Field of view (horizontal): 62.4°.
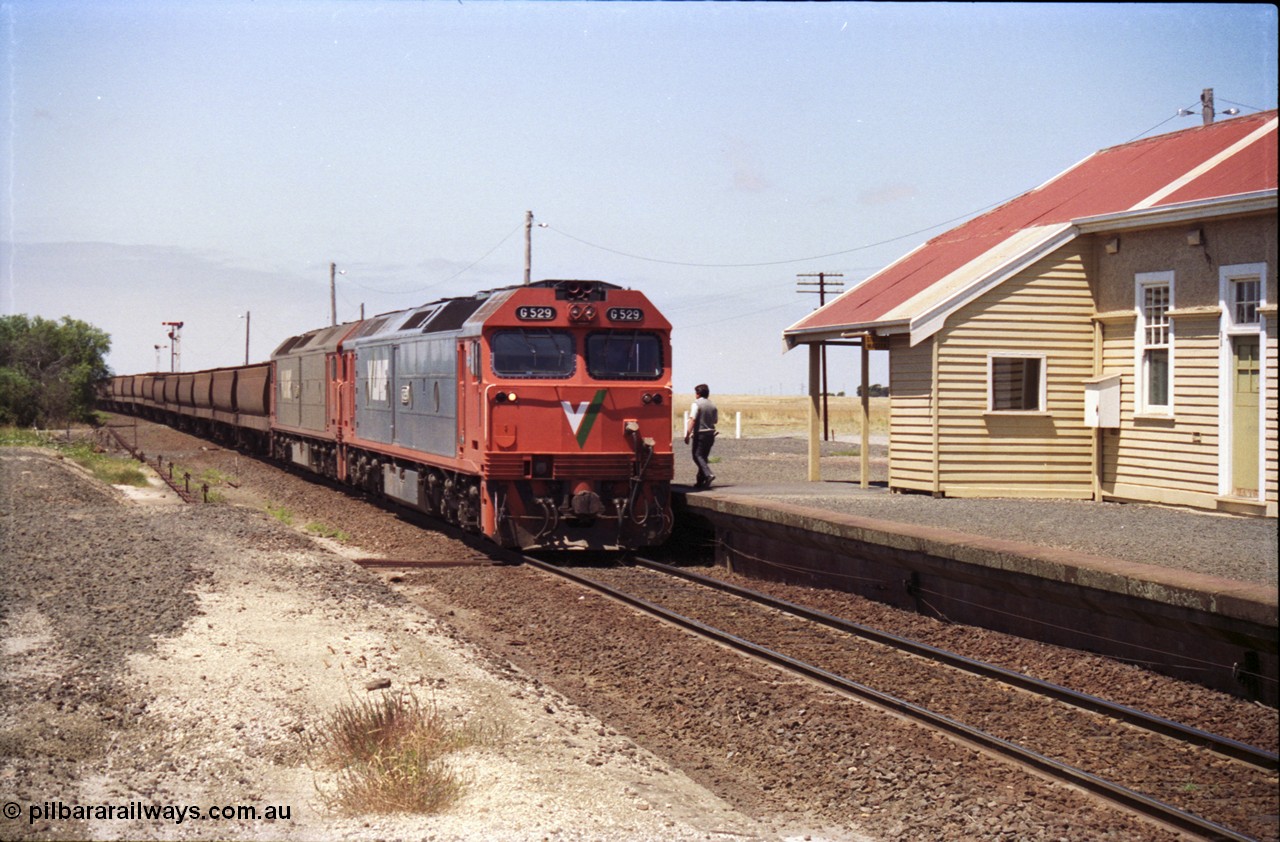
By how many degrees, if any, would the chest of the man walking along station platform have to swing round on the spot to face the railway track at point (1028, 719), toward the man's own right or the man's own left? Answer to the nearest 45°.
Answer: approximately 135° to the man's own left

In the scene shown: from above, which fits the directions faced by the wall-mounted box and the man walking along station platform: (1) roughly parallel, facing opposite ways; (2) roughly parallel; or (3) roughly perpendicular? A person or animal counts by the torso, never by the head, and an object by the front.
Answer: roughly perpendicular

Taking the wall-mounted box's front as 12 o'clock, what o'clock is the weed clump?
The weed clump is roughly at 11 o'clock from the wall-mounted box.

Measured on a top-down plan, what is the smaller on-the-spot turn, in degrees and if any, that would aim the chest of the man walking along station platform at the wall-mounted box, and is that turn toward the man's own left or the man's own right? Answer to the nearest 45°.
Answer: approximately 135° to the man's own right

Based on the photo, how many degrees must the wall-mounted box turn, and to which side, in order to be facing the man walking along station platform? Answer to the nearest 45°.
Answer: approximately 45° to its right

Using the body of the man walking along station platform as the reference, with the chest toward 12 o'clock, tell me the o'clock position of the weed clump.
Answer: The weed clump is roughly at 8 o'clock from the man walking along station platform.

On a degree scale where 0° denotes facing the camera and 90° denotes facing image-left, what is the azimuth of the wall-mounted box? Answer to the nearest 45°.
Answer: approximately 45°

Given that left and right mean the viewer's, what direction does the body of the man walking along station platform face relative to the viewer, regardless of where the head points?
facing away from the viewer and to the left of the viewer

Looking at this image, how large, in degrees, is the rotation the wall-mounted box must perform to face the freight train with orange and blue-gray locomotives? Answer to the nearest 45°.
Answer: approximately 90° to its right

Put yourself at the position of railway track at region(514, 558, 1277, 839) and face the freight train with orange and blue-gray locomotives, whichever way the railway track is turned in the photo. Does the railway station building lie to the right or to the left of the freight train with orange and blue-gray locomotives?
right
